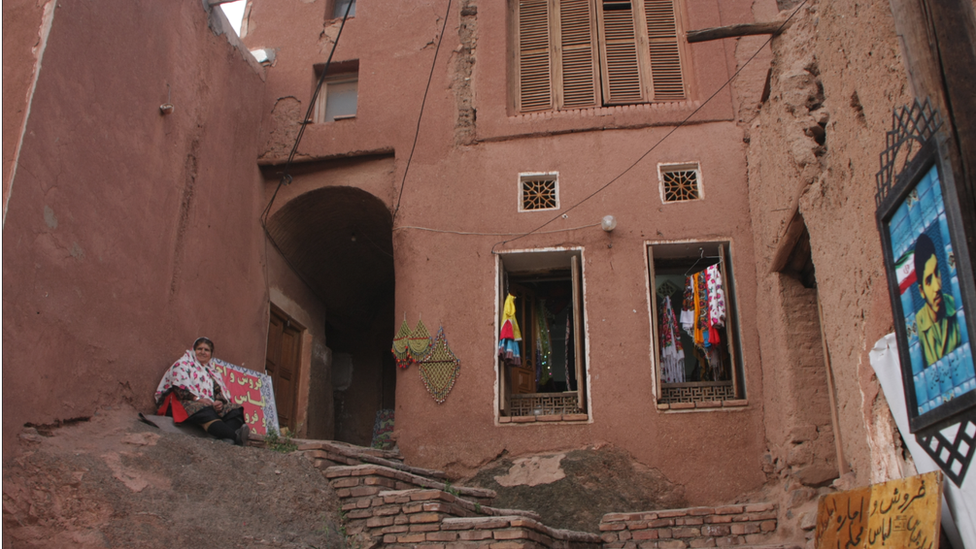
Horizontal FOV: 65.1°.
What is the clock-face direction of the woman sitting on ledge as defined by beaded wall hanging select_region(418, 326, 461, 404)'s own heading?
The woman sitting on ledge is roughly at 2 o'clock from the beaded wall hanging.

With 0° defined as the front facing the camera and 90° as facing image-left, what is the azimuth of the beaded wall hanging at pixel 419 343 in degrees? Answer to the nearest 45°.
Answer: approximately 0°

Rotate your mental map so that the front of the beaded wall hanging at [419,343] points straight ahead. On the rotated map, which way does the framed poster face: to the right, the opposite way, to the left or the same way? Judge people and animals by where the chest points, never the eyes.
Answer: to the right

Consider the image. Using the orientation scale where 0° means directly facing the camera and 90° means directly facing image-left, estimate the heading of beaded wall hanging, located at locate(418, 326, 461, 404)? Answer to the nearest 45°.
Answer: approximately 0°

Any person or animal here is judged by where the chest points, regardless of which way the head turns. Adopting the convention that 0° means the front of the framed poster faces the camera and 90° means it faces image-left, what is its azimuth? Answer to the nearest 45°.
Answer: approximately 45°

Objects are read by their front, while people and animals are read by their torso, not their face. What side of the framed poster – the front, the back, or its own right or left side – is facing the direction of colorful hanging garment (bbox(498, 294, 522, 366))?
right

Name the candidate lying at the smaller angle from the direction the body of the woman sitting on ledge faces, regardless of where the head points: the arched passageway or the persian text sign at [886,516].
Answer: the persian text sign

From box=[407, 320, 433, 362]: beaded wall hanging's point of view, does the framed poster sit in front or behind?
in front

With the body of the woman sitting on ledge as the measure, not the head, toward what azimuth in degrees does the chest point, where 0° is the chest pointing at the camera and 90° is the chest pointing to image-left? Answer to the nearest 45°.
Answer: approximately 315°

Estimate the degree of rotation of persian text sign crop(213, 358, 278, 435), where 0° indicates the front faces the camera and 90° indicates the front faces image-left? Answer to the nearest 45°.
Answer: approximately 315°

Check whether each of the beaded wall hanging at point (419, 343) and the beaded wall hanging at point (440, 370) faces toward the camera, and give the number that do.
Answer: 2
